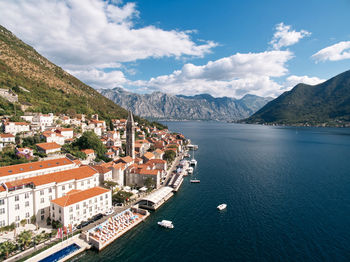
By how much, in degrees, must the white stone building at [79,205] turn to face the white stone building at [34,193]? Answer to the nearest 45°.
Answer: approximately 135° to its right

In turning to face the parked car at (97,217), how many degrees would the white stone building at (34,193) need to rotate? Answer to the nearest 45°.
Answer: approximately 45° to its left

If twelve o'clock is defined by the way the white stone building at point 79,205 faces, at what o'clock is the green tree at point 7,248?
The green tree is roughly at 3 o'clock from the white stone building.

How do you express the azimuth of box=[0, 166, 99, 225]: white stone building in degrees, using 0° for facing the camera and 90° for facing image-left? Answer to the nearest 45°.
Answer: approximately 315°

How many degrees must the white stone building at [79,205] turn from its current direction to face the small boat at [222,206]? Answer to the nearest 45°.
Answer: approximately 45° to its left

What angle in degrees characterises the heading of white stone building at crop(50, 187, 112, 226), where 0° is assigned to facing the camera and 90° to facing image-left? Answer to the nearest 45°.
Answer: approximately 315°

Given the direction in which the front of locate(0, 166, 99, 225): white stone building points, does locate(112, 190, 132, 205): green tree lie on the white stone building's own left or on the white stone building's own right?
on the white stone building's own left

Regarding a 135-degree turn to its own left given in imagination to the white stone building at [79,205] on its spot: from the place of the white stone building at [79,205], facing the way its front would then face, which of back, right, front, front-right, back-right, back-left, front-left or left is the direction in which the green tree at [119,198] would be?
front-right

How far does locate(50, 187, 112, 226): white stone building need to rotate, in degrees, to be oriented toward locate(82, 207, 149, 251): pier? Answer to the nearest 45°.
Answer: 0° — it already faces it
